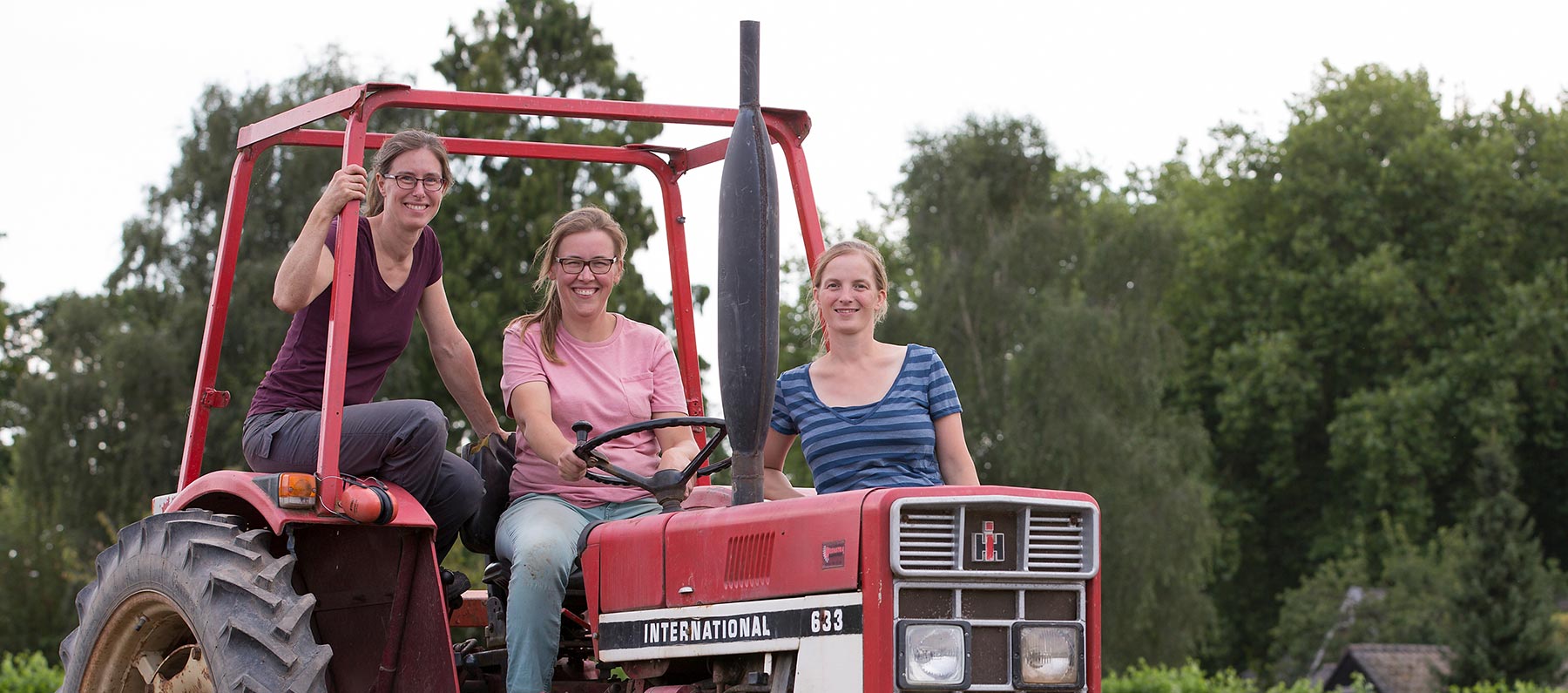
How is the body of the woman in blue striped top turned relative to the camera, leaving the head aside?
toward the camera

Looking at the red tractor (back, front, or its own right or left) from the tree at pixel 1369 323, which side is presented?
left

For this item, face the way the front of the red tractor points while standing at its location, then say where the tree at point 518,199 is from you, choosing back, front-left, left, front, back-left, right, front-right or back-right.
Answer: back-left

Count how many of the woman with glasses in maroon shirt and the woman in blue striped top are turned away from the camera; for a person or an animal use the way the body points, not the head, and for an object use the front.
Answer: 0

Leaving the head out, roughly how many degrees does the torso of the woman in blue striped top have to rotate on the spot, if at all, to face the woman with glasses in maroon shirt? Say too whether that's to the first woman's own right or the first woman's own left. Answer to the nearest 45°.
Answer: approximately 90° to the first woman's own right

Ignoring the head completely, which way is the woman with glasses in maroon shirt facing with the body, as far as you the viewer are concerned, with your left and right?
facing the viewer and to the right of the viewer
